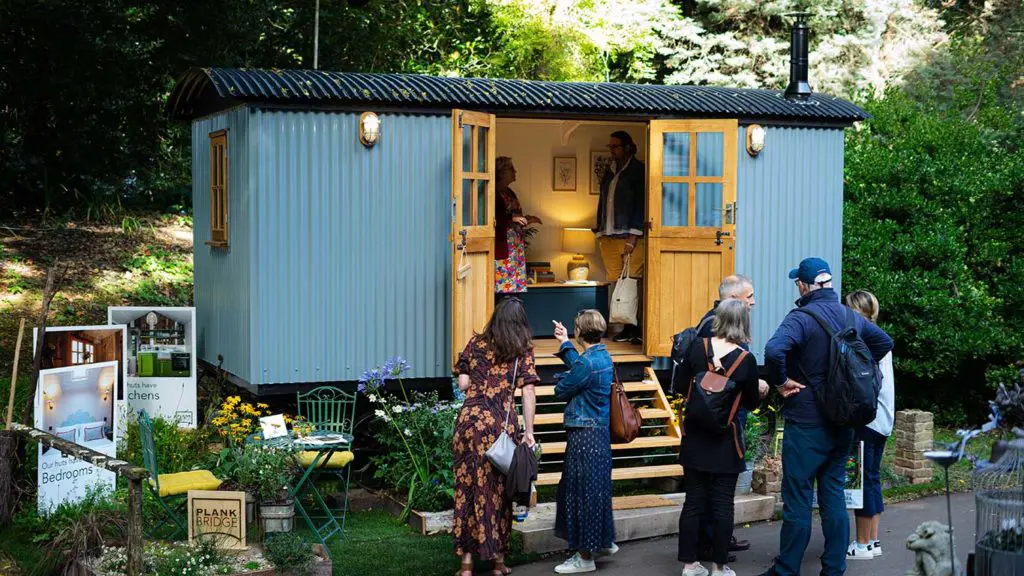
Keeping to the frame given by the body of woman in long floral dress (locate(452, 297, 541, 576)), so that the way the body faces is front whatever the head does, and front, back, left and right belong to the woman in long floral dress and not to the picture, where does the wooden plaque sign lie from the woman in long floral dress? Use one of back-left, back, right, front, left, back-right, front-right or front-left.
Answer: left

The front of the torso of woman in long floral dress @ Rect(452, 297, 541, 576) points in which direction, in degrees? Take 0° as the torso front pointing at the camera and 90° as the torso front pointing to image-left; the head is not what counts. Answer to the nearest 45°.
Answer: approximately 180°

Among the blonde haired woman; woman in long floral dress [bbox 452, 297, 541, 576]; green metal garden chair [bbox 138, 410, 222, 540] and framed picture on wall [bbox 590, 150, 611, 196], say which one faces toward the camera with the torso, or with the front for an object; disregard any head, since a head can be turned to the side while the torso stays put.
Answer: the framed picture on wall

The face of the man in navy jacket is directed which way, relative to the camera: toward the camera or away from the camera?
away from the camera

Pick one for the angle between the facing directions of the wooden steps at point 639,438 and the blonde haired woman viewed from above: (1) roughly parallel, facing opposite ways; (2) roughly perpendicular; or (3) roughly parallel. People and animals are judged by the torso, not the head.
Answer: roughly perpendicular

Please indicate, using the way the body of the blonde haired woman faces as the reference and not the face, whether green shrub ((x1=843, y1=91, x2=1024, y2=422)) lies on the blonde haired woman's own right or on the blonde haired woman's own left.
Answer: on the blonde haired woman's own right

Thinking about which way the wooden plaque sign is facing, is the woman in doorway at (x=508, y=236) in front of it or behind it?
behind

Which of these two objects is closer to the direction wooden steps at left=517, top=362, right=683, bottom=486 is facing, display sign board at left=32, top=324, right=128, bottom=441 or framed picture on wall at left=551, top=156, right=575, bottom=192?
the display sign board

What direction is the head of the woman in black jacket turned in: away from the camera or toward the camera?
away from the camera

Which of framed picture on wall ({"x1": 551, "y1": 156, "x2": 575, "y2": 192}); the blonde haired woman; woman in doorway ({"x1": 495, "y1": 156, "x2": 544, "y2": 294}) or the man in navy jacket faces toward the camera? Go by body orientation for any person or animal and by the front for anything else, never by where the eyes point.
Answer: the framed picture on wall

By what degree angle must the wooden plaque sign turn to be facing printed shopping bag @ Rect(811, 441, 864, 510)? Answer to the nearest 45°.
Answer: approximately 90° to its left

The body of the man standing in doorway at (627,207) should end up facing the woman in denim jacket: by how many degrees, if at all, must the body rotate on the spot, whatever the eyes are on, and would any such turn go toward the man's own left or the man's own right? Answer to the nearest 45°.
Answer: approximately 45° to the man's own left
